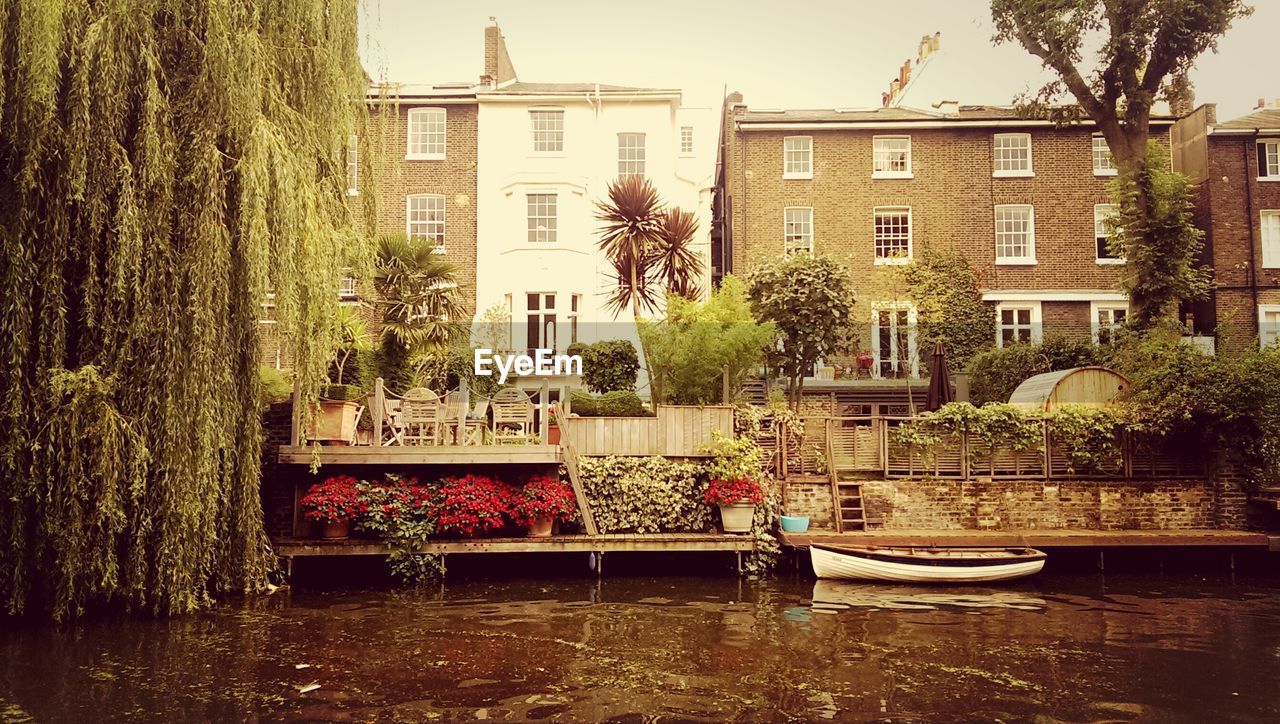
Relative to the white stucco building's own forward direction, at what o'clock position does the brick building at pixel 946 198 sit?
The brick building is roughly at 9 o'clock from the white stucco building.

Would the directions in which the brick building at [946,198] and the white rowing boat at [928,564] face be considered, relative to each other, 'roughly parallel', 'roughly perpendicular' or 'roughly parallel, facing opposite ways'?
roughly perpendicular

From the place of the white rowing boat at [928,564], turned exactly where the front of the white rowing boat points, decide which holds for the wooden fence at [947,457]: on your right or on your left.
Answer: on your right

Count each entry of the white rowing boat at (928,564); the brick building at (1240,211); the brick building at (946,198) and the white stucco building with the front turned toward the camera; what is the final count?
3

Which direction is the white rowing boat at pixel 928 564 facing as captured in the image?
to the viewer's left

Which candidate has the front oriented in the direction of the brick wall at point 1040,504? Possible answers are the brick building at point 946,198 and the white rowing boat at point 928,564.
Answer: the brick building

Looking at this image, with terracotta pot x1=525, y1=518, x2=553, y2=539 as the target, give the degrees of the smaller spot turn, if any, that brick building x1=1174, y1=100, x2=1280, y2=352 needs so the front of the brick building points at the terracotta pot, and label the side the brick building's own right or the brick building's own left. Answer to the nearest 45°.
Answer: approximately 45° to the brick building's own right

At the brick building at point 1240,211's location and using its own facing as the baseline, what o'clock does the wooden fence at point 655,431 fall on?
The wooden fence is roughly at 1 o'clock from the brick building.

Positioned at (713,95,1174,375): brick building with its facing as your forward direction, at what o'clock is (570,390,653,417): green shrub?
The green shrub is roughly at 1 o'clock from the brick building.

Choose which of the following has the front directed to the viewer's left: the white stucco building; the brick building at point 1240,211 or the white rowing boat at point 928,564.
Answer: the white rowing boat
